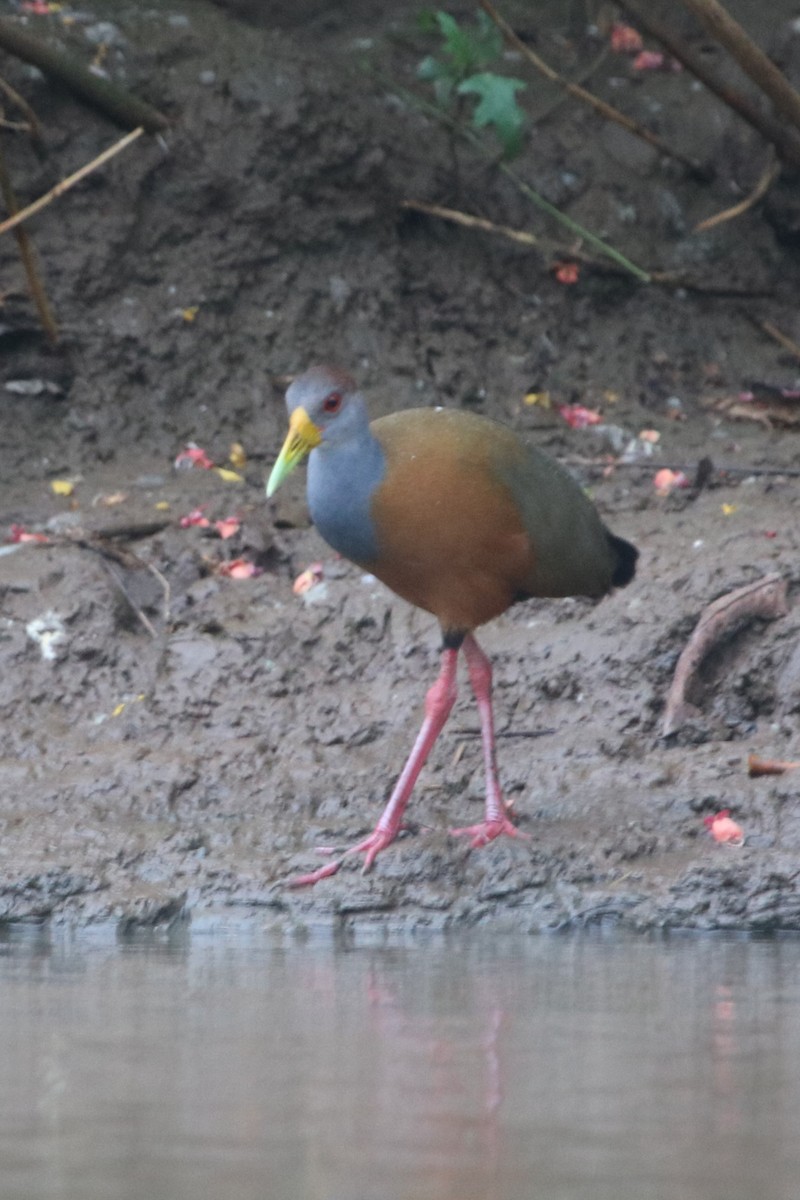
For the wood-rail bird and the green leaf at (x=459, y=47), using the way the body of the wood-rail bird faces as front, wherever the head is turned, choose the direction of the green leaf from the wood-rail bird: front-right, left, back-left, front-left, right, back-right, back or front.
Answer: back-right

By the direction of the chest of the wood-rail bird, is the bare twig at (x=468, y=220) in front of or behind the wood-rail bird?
behind

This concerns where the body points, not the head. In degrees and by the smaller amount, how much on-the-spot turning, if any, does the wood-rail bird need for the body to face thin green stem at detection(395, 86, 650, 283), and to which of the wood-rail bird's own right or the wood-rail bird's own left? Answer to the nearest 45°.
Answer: approximately 135° to the wood-rail bird's own right

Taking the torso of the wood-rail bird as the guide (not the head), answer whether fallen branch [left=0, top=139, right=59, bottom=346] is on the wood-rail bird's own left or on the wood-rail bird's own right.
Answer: on the wood-rail bird's own right

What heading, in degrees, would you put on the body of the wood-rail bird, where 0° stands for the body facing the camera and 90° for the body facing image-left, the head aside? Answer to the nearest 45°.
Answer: approximately 45°

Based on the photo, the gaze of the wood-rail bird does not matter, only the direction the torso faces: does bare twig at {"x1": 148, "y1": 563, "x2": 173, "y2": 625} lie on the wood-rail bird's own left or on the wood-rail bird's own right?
on the wood-rail bird's own right
